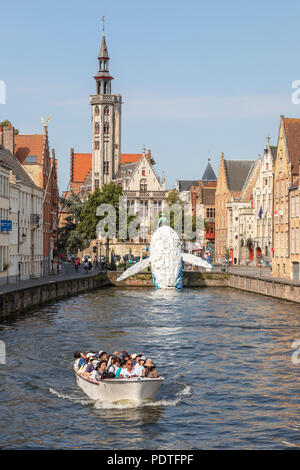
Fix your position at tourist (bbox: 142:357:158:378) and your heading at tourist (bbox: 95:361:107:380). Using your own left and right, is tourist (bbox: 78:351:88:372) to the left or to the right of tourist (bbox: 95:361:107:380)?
right

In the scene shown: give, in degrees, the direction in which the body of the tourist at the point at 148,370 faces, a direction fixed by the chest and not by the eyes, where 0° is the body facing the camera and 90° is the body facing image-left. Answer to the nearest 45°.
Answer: approximately 45°

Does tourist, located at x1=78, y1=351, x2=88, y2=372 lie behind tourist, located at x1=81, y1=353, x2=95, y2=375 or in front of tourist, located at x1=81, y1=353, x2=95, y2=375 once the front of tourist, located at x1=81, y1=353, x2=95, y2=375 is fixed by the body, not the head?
behind

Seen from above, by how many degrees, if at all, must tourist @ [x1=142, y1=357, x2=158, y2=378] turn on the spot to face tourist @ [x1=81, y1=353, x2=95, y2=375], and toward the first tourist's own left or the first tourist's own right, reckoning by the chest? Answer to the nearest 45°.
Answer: approximately 90° to the first tourist's own right
